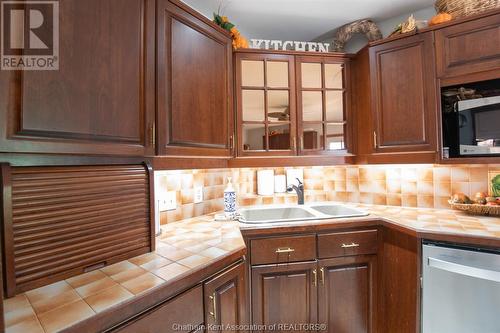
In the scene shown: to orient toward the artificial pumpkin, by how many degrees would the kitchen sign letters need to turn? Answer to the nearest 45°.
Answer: approximately 90° to its left

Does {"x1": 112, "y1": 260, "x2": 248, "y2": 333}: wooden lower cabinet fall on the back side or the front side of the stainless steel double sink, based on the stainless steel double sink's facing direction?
on the front side

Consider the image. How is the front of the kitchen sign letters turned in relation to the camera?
facing the viewer

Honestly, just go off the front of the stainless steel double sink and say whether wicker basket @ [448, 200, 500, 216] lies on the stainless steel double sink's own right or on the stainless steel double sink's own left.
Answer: on the stainless steel double sink's own left

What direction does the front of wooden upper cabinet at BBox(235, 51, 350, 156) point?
toward the camera

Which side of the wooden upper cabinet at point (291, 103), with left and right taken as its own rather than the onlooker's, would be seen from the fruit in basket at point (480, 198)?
left

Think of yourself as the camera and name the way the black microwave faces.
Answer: facing the viewer and to the left of the viewer

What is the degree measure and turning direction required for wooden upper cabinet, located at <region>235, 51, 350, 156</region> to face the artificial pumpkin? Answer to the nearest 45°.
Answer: approximately 90° to its left
